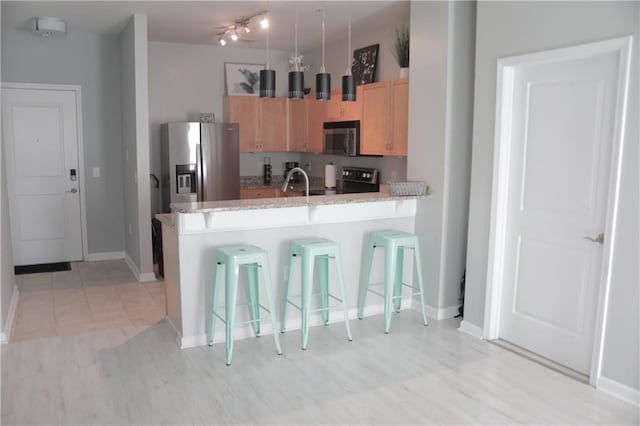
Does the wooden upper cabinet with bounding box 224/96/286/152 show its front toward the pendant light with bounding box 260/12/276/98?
yes

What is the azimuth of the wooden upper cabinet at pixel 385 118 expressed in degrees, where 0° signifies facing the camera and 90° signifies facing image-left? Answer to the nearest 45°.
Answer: approximately 45°

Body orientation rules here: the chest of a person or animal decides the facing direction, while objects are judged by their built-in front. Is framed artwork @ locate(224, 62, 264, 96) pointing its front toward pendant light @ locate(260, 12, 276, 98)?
yes

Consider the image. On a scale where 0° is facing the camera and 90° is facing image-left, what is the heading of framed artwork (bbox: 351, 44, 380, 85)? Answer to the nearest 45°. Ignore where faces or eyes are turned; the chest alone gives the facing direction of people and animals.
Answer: approximately 45°

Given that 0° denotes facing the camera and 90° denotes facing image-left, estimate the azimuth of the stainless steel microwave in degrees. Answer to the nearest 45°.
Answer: approximately 45°

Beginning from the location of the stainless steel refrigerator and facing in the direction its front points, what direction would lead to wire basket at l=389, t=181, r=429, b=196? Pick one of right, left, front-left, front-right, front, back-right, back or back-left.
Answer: front-left

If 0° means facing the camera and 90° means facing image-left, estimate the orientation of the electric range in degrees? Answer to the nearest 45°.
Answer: approximately 45°

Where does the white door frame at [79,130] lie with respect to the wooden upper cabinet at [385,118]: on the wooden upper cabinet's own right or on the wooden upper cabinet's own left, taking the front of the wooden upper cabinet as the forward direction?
on the wooden upper cabinet's own right

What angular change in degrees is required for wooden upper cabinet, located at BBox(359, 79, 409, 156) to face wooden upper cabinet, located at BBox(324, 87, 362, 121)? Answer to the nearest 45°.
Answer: approximately 90° to its right

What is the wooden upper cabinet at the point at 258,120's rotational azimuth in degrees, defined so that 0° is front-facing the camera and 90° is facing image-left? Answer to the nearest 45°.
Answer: approximately 0°
